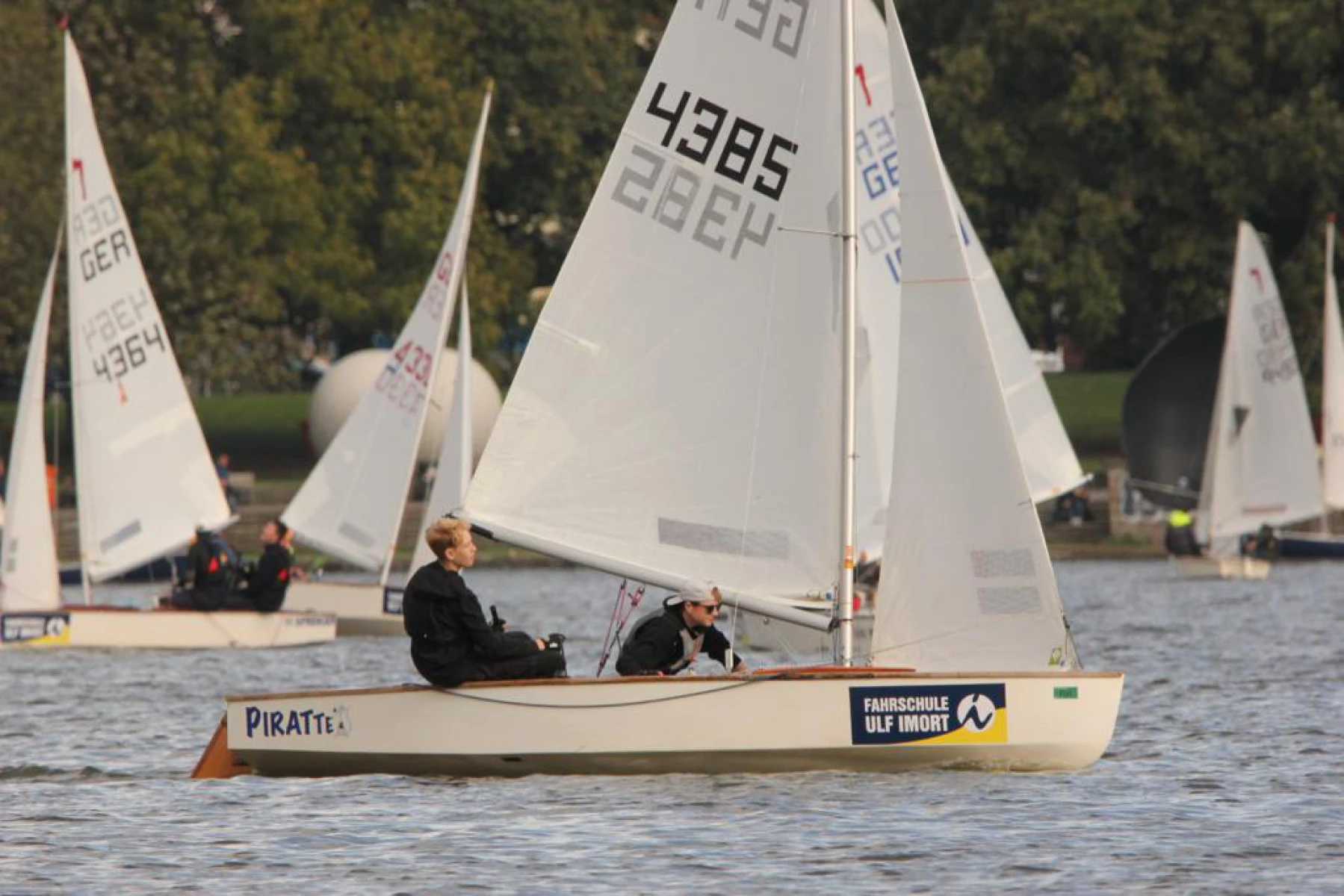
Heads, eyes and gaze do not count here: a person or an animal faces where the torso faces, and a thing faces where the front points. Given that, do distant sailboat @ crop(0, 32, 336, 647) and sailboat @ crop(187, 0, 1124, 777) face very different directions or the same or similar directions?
very different directions

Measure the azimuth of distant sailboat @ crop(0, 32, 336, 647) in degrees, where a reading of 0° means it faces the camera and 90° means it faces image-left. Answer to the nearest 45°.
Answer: approximately 90°

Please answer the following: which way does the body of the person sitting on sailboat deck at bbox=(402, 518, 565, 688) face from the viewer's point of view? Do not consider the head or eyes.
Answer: to the viewer's right

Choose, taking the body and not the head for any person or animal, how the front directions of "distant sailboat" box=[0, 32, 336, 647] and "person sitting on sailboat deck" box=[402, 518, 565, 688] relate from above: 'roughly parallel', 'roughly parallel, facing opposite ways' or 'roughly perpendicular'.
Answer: roughly parallel, facing opposite ways

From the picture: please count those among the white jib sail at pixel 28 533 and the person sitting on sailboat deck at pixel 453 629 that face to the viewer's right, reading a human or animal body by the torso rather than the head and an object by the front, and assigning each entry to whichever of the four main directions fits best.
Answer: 1

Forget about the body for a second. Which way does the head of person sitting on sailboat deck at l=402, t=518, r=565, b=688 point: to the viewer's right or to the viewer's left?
to the viewer's right

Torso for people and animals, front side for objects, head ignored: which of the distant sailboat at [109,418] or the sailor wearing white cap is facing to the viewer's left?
the distant sailboat

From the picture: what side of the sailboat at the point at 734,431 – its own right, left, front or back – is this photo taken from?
right

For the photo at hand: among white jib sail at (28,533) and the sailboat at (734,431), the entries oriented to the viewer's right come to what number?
1

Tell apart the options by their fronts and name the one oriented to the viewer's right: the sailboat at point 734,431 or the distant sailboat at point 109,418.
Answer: the sailboat

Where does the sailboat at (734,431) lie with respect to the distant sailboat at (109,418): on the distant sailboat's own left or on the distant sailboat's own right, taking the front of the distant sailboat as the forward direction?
on the distant sailboat's own left

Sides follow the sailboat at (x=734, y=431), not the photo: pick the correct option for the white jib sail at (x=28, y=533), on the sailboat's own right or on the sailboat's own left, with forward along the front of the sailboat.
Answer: on the sailboat's own left
